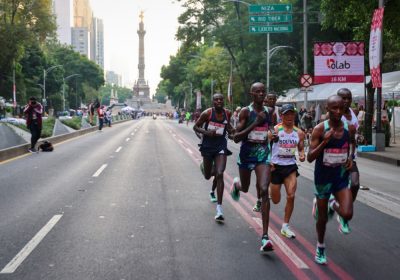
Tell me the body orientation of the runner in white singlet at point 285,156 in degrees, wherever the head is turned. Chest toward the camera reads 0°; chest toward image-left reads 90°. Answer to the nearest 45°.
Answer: approximately 0°

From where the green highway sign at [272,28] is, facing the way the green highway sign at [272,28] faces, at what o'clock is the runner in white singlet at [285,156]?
The runner in white singlet is roughly at 12 o'clock from the green highway sign.

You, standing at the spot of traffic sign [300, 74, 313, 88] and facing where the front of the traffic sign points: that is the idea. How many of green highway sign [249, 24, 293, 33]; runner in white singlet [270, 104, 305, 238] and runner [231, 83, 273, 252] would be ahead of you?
2

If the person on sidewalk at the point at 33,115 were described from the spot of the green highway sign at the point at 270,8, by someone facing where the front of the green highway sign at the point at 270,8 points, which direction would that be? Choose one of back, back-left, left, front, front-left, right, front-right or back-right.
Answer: front-right

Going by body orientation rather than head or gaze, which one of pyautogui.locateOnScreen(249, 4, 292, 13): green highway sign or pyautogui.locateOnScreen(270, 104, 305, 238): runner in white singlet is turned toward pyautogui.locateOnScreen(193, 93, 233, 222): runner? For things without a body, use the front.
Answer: the green highway sign

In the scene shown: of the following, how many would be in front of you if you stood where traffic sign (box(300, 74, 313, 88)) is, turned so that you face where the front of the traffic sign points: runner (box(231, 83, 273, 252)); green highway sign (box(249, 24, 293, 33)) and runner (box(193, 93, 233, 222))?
2

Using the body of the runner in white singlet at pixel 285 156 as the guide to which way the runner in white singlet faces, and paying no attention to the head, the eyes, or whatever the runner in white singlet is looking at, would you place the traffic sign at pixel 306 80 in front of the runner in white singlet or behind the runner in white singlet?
behind

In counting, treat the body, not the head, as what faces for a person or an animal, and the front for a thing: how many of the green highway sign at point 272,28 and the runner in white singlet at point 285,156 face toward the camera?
2

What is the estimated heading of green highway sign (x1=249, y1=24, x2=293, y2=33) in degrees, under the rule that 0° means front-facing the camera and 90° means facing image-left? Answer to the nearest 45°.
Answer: approximately 0°

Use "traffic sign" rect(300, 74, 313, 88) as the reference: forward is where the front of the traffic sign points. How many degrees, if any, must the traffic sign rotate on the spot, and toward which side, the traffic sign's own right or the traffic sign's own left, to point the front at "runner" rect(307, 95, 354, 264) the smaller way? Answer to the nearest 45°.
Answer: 0° — it already faces them
